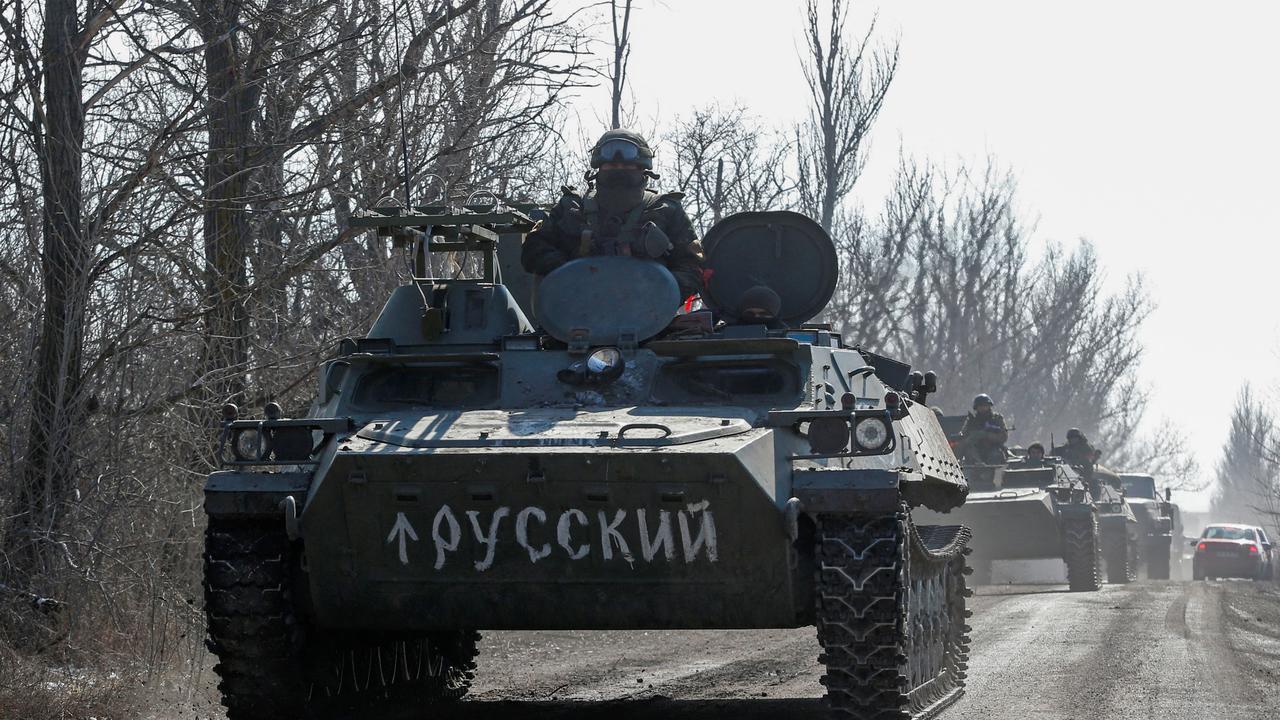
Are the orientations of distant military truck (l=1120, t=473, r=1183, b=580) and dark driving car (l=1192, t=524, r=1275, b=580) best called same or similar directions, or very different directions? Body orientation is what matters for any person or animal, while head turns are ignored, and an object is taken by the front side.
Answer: very different directions

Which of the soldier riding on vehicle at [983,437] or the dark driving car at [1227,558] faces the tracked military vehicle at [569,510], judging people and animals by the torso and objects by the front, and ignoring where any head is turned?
the soldier riding on vehicle

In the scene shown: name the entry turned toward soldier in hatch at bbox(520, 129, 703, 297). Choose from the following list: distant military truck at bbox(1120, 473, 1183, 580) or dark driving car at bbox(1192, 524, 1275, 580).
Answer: the distant military truck

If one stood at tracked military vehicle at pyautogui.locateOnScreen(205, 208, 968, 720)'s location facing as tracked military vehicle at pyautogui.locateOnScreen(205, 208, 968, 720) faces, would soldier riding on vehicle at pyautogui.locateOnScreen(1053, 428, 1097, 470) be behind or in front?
behind

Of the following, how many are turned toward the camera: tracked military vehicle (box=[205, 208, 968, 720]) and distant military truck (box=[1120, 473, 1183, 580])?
2

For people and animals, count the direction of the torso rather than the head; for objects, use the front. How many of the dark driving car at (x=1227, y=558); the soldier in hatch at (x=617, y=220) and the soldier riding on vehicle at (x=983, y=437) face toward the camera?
2

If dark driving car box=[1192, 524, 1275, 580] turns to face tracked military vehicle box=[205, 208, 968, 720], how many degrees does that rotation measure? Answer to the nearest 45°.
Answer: approximately 180°

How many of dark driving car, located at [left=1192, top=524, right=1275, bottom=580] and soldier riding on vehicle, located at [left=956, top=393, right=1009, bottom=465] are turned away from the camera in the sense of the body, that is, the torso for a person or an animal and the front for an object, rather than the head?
1

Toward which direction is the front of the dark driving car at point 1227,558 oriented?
away from the camera

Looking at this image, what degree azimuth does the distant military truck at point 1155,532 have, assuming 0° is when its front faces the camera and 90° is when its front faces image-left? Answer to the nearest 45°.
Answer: approximately 0°
